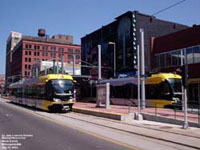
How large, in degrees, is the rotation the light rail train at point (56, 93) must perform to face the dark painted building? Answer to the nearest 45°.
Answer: approximately 90° to its left

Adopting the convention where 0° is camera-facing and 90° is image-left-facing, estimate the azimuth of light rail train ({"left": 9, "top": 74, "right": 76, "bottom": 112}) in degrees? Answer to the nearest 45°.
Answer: approximately 315°

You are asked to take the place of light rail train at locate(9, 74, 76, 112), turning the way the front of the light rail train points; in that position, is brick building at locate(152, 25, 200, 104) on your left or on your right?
on your left
